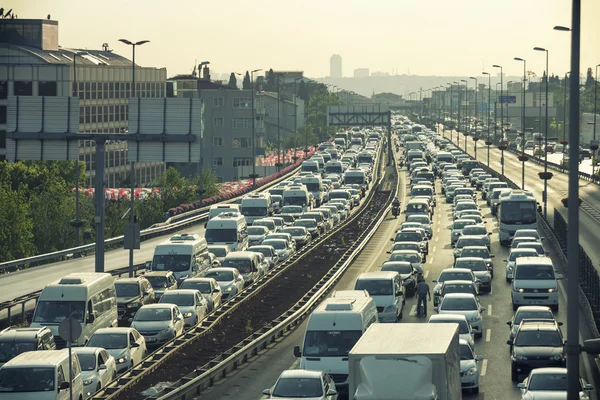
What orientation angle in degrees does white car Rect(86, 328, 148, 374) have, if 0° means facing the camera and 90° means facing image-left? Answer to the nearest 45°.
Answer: approximately 45°

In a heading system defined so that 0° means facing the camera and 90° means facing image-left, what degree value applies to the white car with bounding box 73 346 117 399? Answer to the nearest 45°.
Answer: approximately 45°

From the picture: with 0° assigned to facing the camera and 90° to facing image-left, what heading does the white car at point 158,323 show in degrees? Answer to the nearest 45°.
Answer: approximately 45°

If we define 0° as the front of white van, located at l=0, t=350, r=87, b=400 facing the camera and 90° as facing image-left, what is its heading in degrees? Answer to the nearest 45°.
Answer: approximately 45°
